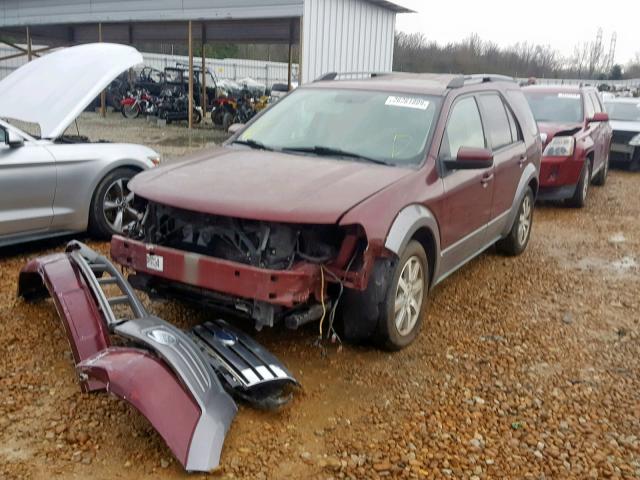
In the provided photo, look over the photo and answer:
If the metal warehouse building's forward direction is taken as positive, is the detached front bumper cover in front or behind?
in front

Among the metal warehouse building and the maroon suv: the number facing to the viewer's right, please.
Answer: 0

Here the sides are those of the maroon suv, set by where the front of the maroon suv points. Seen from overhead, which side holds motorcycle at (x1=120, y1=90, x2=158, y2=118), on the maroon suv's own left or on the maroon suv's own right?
on the maroon suv's own right

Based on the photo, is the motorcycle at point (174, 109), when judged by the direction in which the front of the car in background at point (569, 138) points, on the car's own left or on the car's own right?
on the car's own right

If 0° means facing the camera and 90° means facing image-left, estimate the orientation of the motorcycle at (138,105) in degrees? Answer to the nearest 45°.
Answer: approximately 45°

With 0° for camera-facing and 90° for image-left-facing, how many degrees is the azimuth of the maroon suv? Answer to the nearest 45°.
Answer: approximately 45°

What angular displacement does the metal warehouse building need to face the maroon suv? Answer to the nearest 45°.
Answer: approximately 45° to its left
